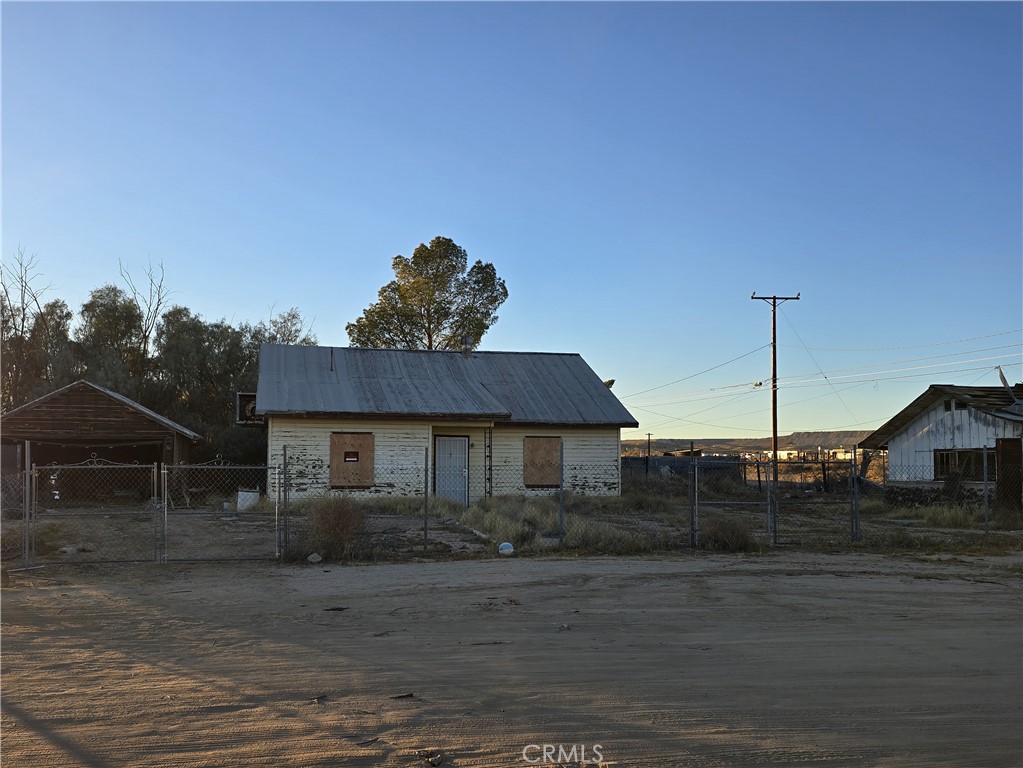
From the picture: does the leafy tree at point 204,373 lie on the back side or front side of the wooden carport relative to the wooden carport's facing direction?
on the back side

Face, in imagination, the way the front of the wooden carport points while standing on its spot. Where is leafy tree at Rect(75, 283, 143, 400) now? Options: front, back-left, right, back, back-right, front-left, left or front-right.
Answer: back

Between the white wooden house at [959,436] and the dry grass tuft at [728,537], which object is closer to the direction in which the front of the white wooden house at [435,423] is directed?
the dry grass tuft

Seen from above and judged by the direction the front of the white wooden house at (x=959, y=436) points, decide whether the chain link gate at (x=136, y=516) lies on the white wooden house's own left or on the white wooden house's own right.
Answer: on the white wooden house's own right

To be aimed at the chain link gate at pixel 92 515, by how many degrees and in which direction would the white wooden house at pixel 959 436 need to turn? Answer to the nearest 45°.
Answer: approximately 45° to its right

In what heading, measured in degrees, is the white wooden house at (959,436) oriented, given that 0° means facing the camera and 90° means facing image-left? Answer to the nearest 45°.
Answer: approximately 0°

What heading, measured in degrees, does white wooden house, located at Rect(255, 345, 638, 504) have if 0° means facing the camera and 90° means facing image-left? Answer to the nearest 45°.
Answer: approximately 0°

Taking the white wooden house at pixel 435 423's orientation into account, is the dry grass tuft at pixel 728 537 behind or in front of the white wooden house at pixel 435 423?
in front

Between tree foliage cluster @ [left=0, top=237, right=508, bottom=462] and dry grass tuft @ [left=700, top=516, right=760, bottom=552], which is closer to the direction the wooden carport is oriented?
the dry grass tuft

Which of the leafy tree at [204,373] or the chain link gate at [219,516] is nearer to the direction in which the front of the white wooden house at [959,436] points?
the chain link gate

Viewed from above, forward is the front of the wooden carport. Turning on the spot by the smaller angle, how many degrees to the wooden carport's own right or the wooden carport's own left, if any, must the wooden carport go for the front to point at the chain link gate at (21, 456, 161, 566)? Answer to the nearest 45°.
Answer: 0° — it already faces it
